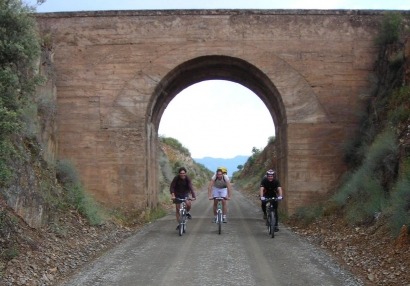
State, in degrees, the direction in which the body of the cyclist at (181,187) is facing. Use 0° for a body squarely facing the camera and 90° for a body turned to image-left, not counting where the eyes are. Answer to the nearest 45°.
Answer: approximately 0°

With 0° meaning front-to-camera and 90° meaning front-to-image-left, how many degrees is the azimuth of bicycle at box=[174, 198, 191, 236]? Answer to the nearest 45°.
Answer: approximately 0°

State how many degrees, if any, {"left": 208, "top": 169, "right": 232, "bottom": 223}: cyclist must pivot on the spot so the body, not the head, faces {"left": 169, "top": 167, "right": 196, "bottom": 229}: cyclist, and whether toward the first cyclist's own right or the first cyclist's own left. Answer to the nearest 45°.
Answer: approximately 90° to the first cyclist's own right

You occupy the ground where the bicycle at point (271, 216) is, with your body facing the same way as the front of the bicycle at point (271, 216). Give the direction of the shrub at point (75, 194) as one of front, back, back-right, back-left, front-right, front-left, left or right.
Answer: right

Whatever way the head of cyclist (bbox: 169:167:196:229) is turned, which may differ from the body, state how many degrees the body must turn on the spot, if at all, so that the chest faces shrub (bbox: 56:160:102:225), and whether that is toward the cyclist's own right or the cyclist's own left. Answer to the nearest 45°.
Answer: approximately 90° to the cyclist's own right

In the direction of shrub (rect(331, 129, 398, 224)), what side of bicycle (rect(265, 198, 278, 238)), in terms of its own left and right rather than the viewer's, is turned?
left
